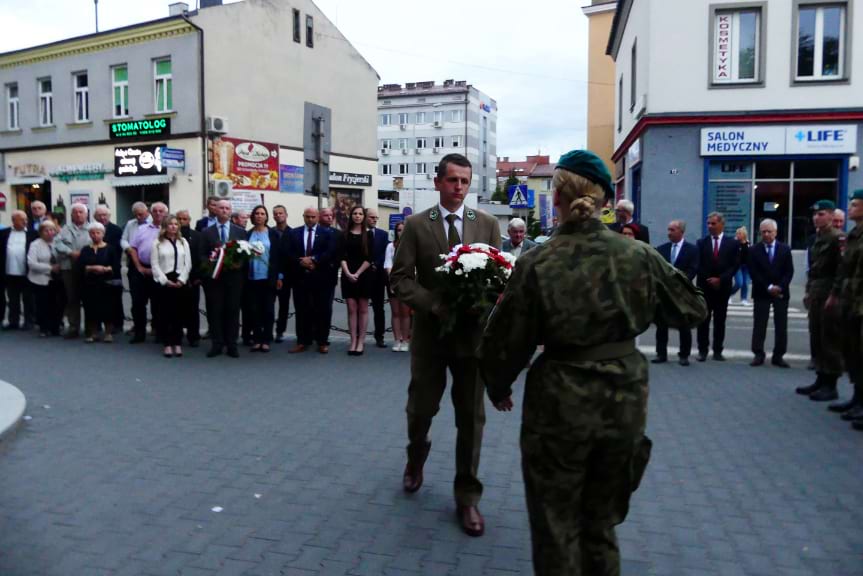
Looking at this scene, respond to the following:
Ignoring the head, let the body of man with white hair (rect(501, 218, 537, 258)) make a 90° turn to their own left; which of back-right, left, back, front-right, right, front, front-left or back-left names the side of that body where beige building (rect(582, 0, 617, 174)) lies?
left

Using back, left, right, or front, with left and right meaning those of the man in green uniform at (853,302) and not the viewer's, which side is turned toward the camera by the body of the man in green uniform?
left

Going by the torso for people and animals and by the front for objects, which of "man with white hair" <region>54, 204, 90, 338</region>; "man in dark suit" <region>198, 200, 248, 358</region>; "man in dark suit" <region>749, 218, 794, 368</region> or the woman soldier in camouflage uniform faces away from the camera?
the woman soldier in camouflage uniform

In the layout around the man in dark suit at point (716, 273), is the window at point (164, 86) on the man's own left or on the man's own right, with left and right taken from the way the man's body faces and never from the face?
on the man's own right

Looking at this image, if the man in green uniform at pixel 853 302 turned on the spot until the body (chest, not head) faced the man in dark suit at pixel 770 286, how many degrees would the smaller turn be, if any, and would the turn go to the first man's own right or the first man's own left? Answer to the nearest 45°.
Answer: approximately 90° to the first man's own right

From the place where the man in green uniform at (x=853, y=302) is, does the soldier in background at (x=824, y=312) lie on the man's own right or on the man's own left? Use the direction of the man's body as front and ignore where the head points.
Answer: on the man's own right

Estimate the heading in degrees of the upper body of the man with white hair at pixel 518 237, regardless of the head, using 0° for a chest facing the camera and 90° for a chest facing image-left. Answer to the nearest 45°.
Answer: approximately 0°

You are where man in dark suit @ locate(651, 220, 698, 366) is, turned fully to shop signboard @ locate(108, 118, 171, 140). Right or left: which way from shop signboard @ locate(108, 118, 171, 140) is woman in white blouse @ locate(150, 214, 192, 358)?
left

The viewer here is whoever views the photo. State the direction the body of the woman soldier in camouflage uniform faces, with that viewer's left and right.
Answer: facing away from the viewer

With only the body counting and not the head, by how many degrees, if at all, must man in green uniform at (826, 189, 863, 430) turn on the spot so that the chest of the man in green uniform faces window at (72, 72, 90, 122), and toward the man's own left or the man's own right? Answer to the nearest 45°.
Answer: approximately 45° to the man's own right

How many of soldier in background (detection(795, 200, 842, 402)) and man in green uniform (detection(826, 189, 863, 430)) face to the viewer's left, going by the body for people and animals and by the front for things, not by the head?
2

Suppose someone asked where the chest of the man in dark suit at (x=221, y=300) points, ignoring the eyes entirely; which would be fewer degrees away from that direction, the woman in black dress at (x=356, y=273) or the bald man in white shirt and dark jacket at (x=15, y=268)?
the woman in black dress

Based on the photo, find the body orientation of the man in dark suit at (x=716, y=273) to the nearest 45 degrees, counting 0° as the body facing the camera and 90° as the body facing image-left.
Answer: approximately 0°

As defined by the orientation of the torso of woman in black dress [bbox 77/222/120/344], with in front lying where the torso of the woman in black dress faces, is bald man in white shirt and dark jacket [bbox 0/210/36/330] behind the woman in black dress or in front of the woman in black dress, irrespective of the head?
behind
